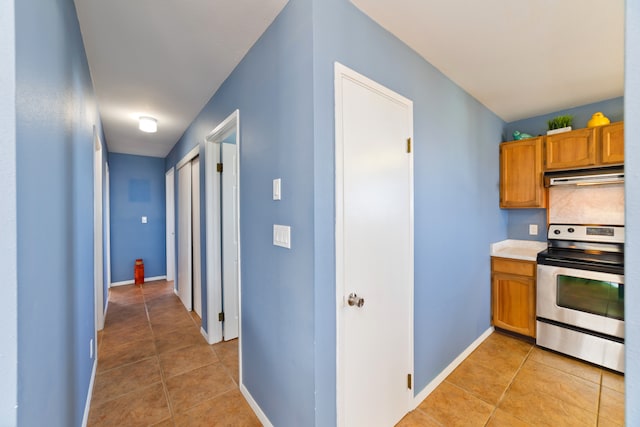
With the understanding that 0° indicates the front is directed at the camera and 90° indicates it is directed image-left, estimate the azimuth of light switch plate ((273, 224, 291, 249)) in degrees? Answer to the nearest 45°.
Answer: approximately 45°

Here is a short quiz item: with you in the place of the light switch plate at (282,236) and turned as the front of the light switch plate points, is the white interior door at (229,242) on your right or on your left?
on your right

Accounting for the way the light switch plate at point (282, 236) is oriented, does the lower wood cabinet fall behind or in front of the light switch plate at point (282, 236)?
behind

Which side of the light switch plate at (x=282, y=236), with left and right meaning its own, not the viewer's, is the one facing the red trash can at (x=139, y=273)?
right

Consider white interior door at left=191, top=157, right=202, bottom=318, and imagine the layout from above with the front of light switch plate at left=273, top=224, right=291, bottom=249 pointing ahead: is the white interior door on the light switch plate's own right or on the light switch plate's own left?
on the light switch plate's own right

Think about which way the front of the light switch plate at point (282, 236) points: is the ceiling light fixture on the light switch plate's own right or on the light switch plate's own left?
on the light switch plate's own right

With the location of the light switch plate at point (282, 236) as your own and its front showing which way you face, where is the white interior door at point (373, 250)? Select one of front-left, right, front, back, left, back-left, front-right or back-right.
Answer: back-left
